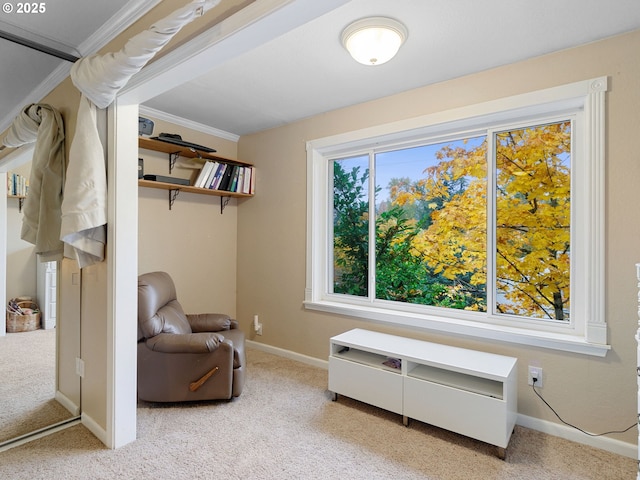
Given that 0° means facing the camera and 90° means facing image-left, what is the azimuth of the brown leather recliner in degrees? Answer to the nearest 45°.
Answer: approximately 270°

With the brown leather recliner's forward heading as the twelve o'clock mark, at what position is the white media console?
The white media console is roughly at 1 o'clock from the brown leather recliner.

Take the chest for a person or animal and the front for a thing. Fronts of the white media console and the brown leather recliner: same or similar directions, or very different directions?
very different directions

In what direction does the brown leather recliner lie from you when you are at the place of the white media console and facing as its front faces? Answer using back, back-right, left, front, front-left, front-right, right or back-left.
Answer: front-right

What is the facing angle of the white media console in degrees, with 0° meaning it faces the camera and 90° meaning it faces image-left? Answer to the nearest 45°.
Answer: approximately 45°

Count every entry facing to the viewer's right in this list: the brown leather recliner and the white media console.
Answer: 1
